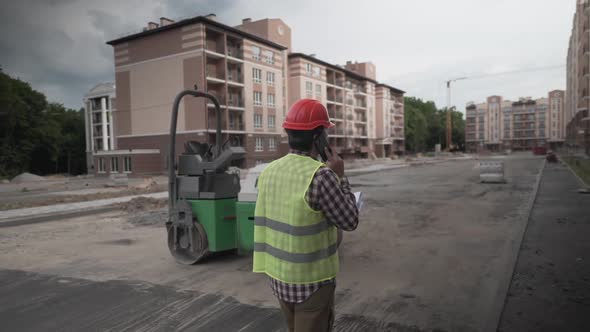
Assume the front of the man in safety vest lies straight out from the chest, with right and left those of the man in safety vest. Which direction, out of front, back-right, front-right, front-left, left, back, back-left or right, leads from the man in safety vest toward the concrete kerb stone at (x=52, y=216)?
left

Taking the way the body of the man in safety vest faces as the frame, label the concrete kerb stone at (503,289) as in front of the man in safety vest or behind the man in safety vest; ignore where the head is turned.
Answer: in front

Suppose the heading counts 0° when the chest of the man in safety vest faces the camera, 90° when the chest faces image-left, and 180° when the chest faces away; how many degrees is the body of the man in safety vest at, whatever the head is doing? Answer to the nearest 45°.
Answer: approximately 225°

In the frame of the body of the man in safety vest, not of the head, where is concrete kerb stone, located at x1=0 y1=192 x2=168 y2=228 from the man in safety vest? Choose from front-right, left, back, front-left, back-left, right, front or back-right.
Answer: left
